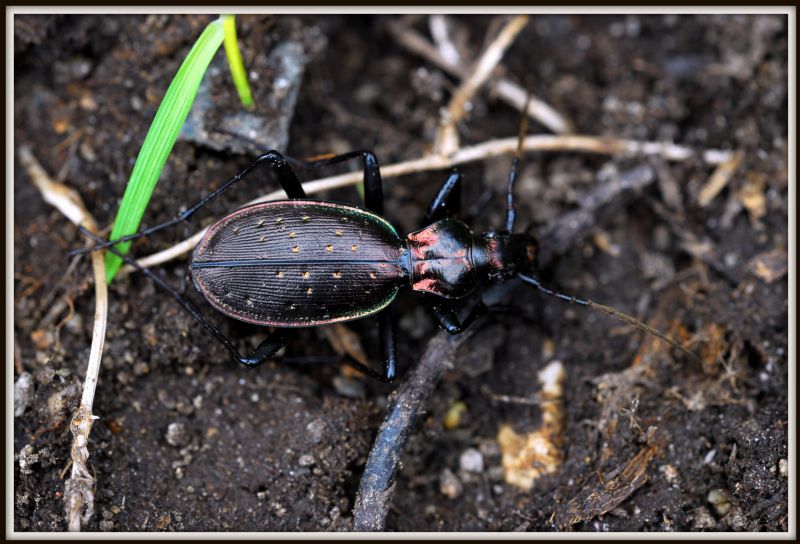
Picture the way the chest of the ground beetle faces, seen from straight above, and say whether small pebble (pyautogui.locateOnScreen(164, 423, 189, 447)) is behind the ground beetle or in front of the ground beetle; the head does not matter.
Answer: behind

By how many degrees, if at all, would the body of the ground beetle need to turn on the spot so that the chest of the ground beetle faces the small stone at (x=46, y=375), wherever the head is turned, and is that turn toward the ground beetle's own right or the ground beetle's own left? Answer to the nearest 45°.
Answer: approximately 180°

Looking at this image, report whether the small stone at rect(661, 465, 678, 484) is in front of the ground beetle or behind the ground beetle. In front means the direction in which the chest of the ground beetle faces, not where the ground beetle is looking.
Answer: in front

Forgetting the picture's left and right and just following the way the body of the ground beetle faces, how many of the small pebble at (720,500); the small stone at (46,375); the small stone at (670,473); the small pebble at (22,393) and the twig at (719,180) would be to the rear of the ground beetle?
2

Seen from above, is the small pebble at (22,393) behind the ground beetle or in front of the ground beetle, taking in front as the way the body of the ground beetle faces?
behind

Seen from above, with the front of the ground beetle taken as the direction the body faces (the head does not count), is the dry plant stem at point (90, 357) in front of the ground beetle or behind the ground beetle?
behind

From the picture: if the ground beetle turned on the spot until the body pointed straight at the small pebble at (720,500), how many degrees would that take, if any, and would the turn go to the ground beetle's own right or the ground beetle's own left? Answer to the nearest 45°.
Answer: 0° — it already faces it

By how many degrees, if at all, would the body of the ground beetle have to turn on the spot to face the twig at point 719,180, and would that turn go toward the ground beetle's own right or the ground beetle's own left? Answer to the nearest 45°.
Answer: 0° — it already faces it

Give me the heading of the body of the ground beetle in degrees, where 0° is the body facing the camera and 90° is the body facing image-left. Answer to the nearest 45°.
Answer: approximately 270°

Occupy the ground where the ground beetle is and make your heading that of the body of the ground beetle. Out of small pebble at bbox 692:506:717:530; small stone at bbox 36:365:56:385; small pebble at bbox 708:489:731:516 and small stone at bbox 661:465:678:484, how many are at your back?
1
